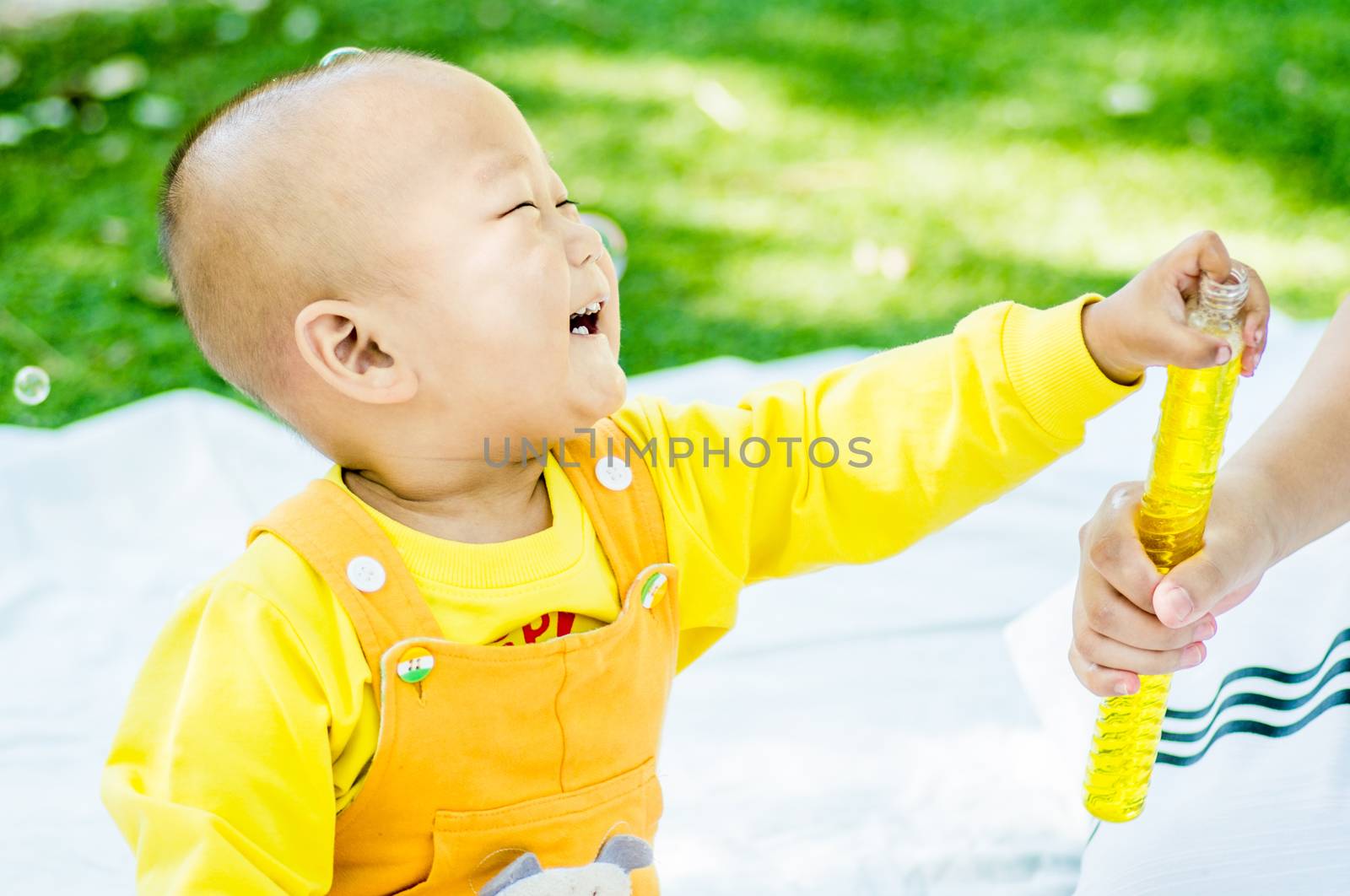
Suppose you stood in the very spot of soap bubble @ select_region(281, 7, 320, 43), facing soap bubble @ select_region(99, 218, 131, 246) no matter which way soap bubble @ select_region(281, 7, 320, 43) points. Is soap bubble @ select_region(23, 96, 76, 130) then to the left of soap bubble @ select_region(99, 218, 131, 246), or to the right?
right

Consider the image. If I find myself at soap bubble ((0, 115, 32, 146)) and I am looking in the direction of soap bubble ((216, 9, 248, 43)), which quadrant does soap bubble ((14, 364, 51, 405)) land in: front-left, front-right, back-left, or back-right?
back-right

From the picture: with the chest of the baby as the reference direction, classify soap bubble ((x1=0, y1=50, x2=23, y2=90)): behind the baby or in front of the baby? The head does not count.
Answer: behind

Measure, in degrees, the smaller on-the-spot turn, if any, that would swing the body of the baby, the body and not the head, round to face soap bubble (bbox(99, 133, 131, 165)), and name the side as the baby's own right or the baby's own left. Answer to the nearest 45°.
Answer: approximately 180°

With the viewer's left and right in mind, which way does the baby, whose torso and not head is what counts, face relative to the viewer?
facing the viewer and to the right of the viewer

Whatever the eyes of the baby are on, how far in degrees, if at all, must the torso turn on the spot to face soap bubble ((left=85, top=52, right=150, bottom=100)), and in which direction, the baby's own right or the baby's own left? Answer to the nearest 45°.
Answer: approximately 180°

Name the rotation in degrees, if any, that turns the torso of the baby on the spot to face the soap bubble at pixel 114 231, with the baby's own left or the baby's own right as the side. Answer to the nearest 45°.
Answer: approximately 180°

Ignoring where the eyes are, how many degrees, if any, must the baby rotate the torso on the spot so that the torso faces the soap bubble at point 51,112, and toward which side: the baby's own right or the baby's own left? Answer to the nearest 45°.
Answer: approximately 180°

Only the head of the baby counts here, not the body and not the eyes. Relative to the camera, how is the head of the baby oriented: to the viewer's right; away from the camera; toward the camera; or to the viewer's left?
to the viewer's right

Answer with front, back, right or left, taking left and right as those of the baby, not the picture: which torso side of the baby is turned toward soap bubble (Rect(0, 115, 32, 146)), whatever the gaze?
back

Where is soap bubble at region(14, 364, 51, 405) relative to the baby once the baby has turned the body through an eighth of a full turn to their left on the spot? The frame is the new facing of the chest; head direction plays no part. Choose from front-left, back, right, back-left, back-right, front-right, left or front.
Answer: back-left
